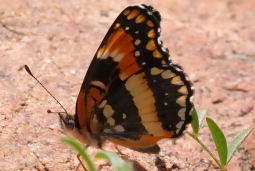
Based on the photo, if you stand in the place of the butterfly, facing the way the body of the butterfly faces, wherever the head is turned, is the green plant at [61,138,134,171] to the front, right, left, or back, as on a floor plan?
left

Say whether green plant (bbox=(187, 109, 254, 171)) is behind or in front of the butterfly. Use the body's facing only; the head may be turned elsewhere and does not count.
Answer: behind

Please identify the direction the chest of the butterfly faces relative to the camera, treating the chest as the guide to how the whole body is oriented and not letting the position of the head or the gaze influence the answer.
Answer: to the viewer's left

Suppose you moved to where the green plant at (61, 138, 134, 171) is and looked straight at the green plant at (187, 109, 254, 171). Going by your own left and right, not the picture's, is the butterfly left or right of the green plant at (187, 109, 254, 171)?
left
